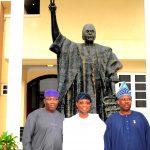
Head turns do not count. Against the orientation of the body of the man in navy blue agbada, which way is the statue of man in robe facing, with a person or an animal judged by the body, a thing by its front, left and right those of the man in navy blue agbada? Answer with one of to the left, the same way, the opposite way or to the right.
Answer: the same way

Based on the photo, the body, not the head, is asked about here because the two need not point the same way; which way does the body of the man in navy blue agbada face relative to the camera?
toward the camera

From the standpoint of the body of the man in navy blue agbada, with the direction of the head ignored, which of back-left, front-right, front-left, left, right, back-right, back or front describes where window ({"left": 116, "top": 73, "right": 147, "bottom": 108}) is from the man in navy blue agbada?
back

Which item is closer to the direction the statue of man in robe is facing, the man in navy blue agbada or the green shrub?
the man in navy blue agbada

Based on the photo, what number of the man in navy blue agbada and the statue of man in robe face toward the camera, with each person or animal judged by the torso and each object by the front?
2

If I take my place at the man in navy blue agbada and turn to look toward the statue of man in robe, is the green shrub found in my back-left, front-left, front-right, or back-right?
front-left

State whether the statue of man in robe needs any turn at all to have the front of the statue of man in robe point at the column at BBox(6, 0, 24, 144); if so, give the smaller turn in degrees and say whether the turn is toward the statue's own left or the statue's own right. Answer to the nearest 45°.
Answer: approximately 135° to the statue's own right

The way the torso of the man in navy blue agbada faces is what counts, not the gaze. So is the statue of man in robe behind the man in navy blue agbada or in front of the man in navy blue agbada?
behind

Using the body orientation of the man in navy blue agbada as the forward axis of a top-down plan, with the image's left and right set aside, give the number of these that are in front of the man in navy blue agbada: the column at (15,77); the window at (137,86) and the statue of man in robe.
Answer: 0

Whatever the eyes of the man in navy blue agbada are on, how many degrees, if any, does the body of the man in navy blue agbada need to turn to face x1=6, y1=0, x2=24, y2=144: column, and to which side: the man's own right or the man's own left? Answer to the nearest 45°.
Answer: approximately 135° to the man's own right

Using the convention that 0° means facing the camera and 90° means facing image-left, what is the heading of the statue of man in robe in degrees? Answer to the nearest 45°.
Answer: approximately 0°

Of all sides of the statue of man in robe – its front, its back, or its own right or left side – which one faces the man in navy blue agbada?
front
